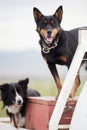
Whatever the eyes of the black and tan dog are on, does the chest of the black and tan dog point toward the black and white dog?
yes

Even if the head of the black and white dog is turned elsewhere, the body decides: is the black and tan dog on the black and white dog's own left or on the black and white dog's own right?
on the black and white dog's own left

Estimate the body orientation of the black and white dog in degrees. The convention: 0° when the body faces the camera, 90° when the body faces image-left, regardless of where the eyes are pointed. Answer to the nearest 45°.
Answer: approximately 0°

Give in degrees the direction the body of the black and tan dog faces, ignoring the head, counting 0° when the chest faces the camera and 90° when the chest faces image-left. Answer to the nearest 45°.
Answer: approximately 45°
